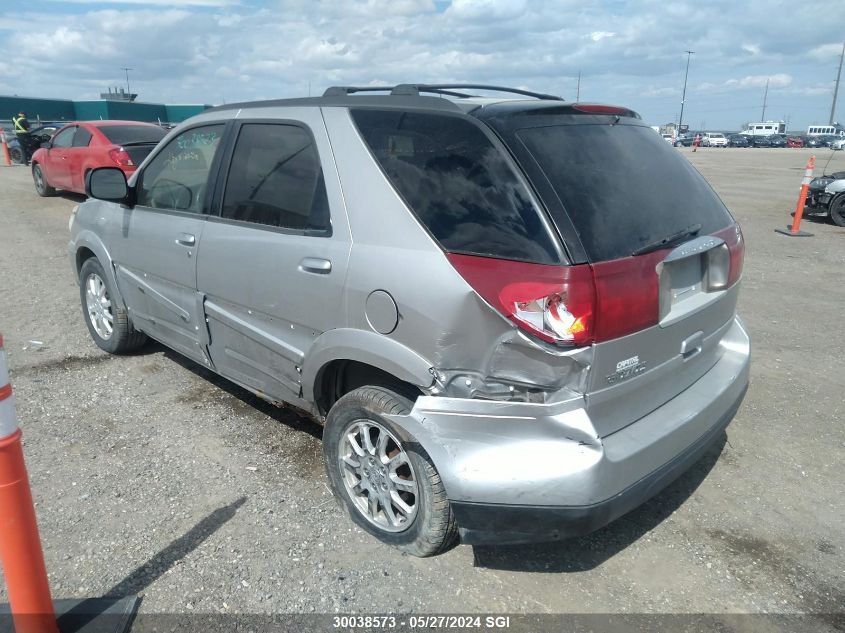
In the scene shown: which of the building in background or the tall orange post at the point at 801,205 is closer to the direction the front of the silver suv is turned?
the building in background

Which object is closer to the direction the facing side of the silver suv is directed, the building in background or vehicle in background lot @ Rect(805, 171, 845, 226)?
the building in background

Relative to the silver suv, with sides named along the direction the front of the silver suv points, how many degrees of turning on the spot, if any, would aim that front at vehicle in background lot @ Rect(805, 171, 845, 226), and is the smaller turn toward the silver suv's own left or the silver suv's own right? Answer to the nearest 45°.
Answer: approximately 90° to the silver suv's own right

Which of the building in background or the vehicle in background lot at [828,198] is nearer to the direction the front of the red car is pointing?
the building in background

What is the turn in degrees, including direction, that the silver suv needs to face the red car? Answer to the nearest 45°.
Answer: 0° — it already faces it

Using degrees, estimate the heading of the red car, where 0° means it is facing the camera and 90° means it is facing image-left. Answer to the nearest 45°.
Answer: approximately 135°

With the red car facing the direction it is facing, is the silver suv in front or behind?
behind

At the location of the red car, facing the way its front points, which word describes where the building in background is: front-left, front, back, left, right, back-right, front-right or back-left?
front-right

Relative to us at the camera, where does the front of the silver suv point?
facing away from the viewer and to the left of the viewer

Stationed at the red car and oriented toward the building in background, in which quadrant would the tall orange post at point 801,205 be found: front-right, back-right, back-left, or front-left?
back-right
